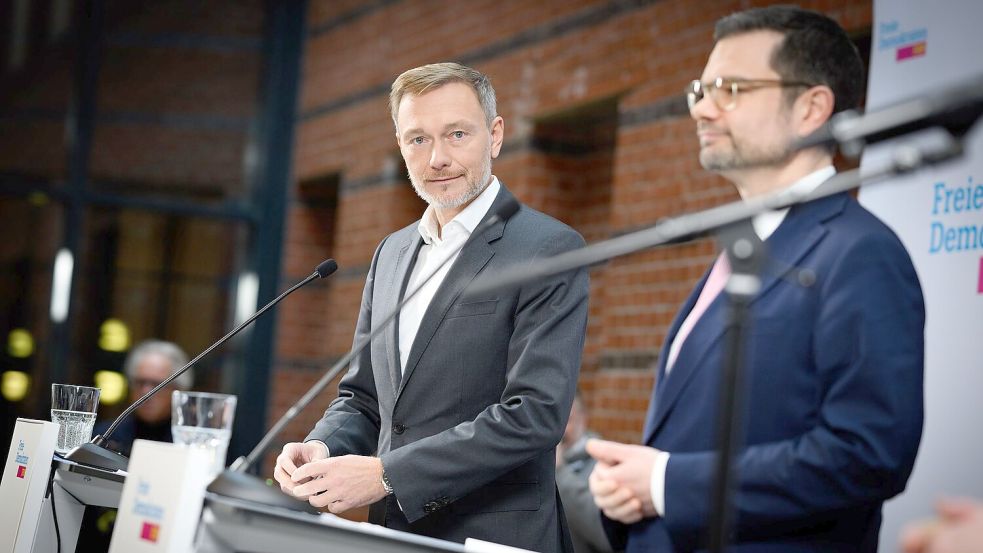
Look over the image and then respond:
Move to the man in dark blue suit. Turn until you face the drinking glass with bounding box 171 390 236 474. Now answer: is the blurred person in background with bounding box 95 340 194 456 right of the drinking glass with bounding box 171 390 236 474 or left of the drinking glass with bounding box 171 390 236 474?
right

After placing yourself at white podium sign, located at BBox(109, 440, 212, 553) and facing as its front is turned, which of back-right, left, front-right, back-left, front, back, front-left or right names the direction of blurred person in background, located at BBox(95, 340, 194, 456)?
back-right

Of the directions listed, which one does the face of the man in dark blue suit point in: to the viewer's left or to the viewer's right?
to the viewer's left

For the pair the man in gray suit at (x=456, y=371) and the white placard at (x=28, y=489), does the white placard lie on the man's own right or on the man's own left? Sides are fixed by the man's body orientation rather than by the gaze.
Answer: on the man's own right

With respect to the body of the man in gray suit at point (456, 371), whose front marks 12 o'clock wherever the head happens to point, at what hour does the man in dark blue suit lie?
The man in dark blue suit is roughly at 9 o'clock from the man in gray suit.

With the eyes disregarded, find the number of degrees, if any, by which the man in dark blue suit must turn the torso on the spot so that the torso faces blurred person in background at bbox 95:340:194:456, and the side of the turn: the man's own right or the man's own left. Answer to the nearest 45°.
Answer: approximately 45° to the man's own right

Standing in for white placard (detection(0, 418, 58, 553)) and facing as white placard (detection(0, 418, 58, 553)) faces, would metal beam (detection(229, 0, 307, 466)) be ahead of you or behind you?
behind

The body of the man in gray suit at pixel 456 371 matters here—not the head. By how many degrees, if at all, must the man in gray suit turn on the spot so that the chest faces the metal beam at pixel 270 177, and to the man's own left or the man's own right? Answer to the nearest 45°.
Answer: approximately 135° to the man's own right

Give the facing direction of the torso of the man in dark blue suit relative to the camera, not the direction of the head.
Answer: to the viewer's left

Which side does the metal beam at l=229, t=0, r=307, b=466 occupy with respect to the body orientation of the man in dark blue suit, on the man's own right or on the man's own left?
on the man's own right
